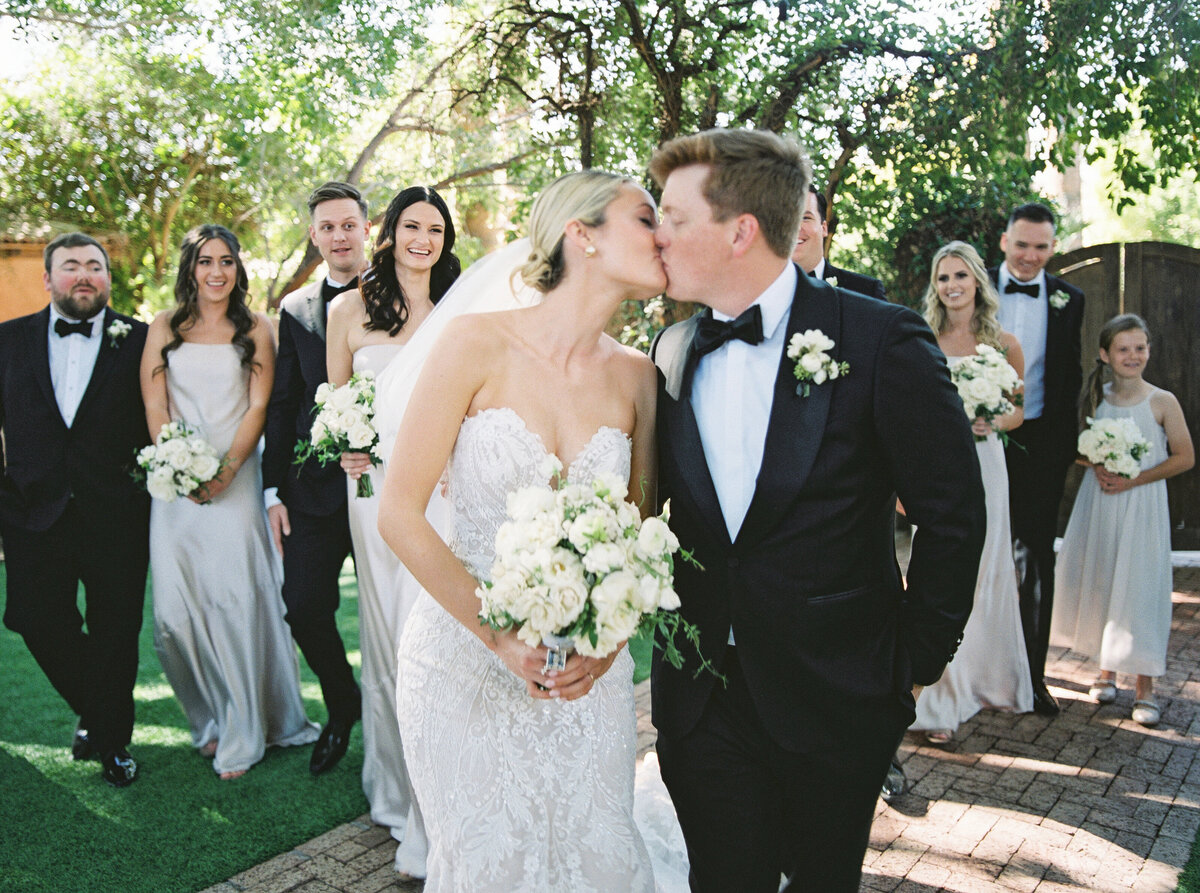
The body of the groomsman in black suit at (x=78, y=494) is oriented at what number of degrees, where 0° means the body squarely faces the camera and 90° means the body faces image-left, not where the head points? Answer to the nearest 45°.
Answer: approximately 0°

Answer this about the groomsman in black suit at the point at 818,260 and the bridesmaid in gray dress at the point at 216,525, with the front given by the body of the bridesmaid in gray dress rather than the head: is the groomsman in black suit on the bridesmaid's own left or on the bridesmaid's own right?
on the bridesmaid's own left

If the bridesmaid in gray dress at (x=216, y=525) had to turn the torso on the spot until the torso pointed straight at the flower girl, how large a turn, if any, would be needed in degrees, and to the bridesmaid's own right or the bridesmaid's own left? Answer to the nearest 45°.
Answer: approximately 90° to the bridesmaid's own left

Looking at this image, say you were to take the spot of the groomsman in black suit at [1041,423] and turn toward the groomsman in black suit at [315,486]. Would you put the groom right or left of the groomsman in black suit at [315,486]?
left

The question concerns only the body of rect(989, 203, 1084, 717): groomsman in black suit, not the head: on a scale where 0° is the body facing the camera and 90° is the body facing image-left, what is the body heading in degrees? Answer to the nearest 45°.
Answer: approximately 0°

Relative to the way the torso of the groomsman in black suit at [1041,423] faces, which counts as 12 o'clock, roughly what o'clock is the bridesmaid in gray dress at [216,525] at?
The bridesmaid in gray dress is roughly at 2 o'clock from the groomsman in black suit.

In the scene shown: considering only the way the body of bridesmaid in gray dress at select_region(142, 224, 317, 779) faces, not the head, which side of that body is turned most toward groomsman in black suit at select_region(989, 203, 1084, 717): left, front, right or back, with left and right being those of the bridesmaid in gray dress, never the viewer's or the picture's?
left
